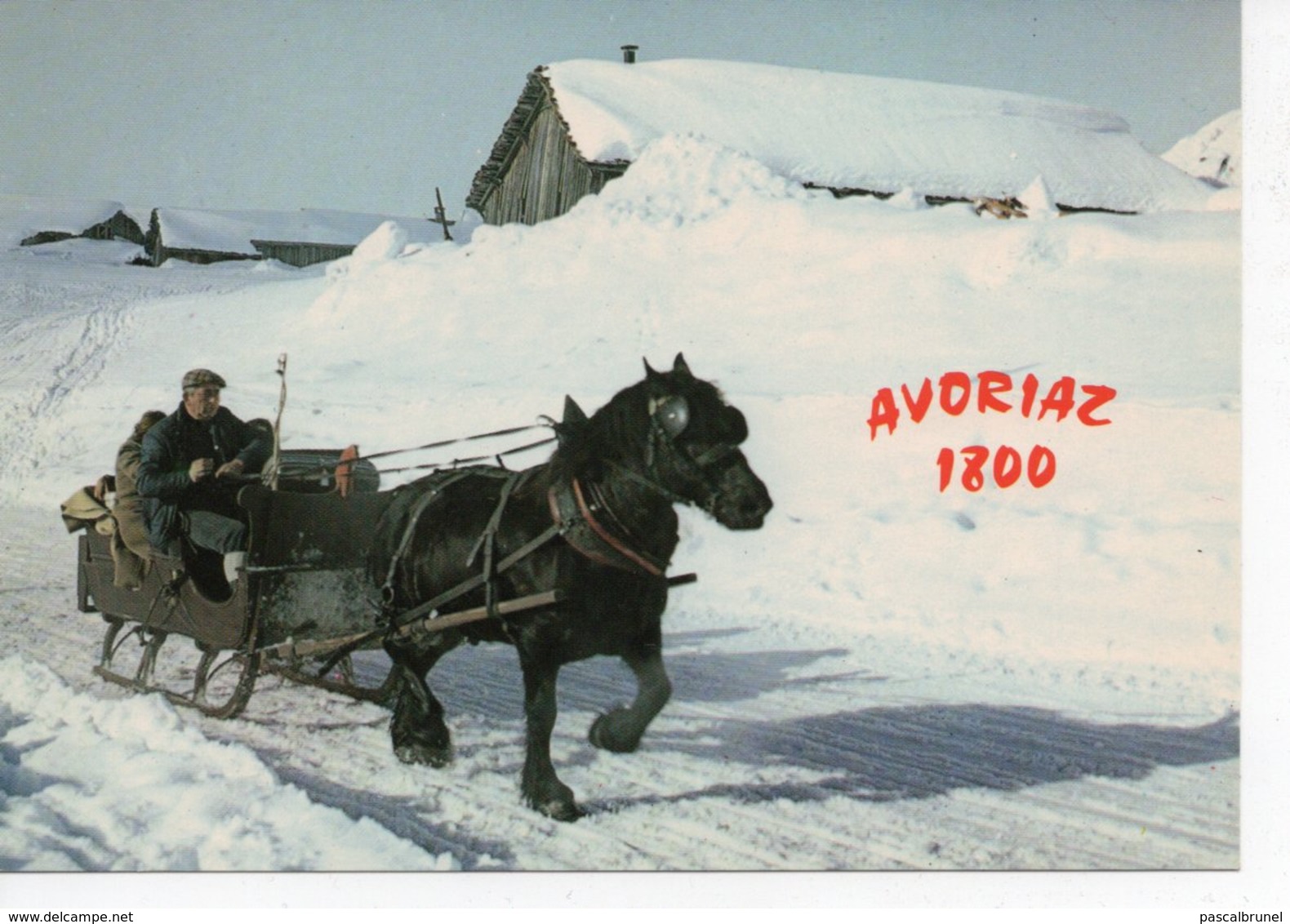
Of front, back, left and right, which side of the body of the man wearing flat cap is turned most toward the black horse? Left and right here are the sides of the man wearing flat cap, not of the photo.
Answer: front

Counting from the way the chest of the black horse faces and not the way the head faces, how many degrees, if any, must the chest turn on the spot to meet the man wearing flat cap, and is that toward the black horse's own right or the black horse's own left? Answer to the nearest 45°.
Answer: approximately 180°

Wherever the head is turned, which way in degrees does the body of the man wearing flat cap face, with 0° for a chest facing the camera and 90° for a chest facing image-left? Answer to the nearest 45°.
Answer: approximately 315°

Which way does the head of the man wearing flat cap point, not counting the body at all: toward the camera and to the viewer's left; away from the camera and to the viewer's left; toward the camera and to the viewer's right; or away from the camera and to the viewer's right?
toward the camera and to the viewer's right

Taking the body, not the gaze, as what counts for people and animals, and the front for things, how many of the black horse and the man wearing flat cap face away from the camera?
0

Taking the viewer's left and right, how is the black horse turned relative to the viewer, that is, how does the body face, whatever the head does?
facing the viewer and to the right of the viewer

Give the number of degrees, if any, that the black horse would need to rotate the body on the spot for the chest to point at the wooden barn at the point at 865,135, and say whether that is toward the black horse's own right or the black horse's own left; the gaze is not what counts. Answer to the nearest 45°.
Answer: approximately 135° to the black horse's own left
